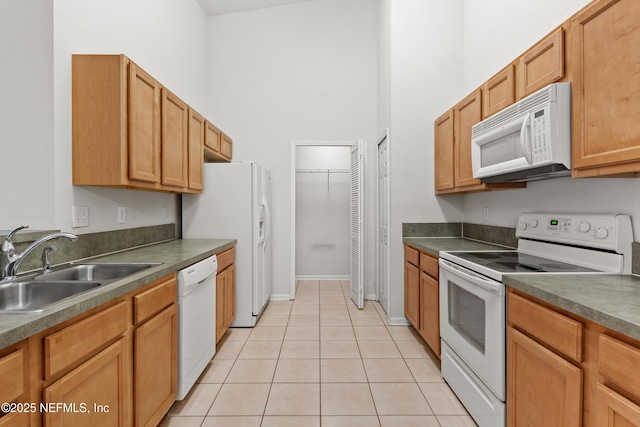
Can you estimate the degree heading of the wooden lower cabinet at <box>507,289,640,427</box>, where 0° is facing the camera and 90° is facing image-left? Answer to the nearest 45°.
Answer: approximately 45°

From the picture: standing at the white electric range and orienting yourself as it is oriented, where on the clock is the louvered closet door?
The louvered closet door is roughly at 3 o'clock from the white electric range.

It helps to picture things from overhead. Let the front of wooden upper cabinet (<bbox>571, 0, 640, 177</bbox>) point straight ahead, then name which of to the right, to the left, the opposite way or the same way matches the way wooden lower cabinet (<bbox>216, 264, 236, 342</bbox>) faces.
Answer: the opposite way

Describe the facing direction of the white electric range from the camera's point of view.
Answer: facing the viewer and to the left of the viewer

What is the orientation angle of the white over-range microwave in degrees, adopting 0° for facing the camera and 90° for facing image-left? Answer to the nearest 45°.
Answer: approximately 45°

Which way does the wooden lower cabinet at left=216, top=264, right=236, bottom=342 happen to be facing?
to the viewer's right

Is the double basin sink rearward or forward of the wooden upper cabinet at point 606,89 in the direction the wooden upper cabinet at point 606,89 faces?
forward

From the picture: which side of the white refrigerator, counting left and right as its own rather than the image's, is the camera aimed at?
right

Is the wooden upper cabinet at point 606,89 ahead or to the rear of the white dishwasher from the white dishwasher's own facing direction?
ahead

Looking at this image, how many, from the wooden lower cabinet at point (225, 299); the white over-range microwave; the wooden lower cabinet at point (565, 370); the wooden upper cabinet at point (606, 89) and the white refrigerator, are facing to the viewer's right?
2

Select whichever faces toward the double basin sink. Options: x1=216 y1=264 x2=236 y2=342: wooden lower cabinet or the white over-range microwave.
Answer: the white over-range microwave

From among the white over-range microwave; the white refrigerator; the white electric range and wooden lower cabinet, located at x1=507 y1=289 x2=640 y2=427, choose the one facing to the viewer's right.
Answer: the white refrigerator

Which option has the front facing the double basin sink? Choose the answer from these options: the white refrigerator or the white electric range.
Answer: the white electric range

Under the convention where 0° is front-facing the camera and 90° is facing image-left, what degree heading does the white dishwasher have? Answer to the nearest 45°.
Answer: approximately 315°
